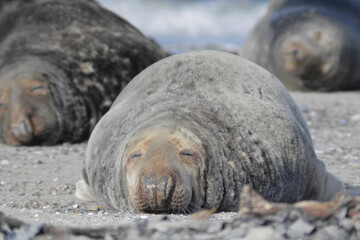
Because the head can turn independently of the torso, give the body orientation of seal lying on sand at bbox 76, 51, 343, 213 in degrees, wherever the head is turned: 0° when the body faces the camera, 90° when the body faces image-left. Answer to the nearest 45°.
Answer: approximately 0°

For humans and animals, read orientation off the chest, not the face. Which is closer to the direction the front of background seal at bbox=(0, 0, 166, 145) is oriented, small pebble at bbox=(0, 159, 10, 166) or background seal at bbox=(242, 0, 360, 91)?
the small pebble

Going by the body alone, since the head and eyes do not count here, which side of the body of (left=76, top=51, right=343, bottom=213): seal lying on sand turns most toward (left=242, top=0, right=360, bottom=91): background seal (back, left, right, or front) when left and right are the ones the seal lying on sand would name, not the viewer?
back

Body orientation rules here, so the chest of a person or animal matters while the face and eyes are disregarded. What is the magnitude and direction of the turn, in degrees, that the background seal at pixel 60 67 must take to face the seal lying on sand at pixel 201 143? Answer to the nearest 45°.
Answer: approximately 45° to its left

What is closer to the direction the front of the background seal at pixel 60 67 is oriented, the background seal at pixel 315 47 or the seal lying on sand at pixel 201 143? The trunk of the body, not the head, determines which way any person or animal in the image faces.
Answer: the seal lying on sand
